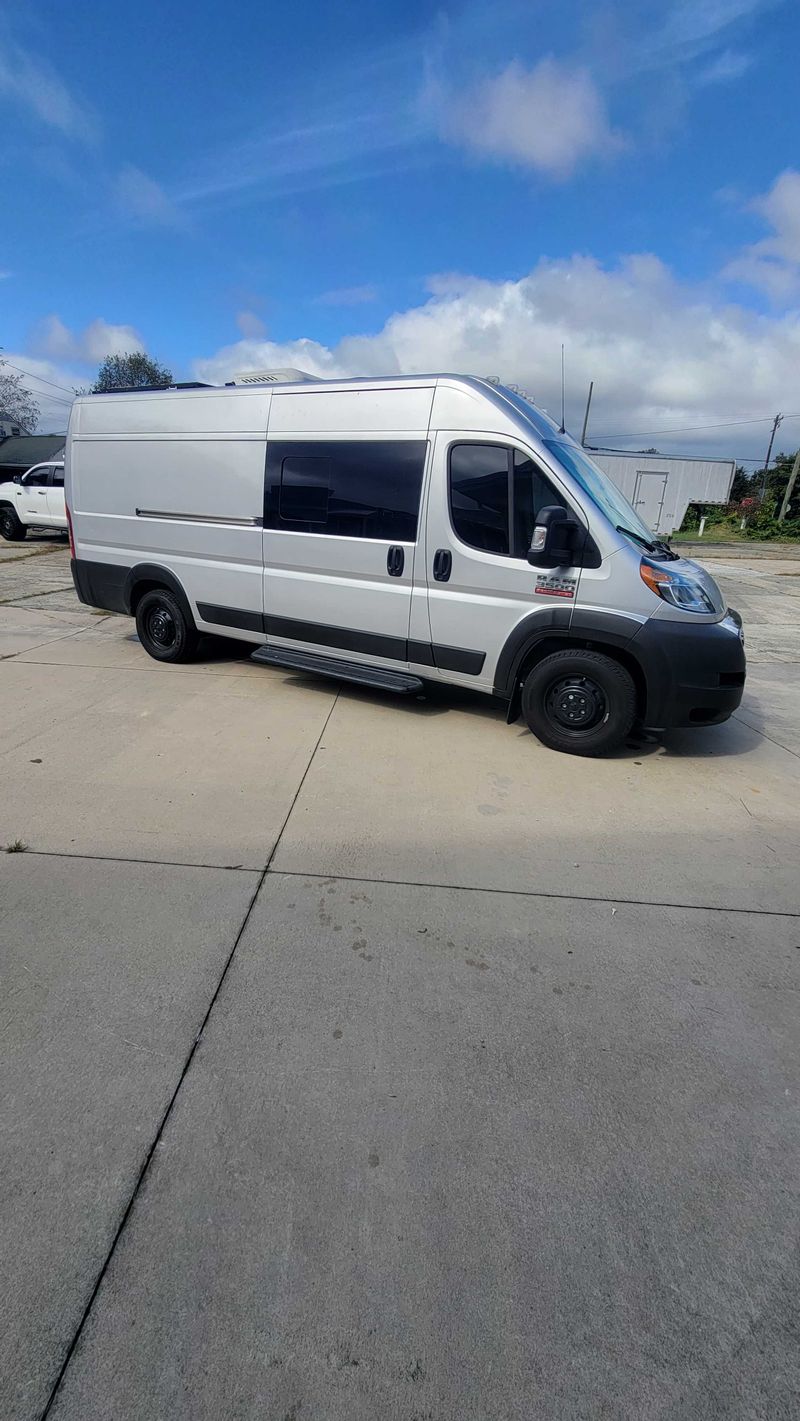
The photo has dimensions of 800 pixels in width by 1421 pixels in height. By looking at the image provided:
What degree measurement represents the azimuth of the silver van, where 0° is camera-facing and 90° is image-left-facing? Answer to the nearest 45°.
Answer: approximately 315°

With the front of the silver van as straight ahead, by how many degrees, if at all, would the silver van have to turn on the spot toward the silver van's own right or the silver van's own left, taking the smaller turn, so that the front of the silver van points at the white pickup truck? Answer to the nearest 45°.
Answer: approximately 180°

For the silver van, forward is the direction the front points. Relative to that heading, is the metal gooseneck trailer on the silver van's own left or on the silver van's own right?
on the silver van's own left
